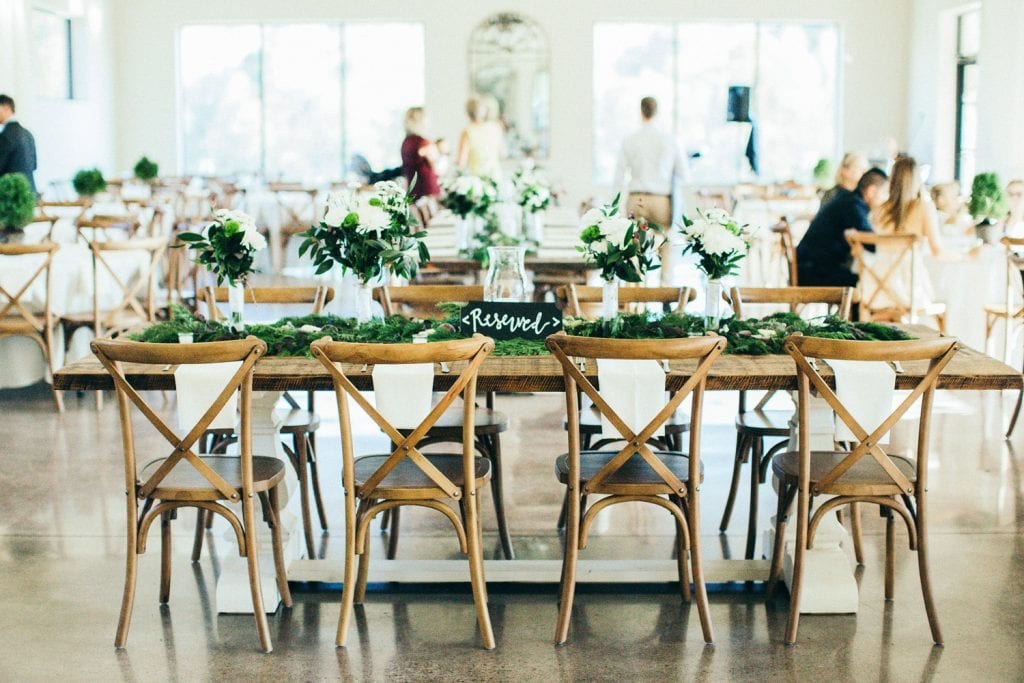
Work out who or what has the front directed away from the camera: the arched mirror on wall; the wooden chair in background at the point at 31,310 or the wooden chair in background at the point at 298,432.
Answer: the wooden chair in background at the point at 31,310

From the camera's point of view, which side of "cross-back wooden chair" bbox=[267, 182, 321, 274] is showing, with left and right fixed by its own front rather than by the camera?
back

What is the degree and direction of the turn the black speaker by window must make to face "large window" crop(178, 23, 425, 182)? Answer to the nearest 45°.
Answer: approximately 90° to its right

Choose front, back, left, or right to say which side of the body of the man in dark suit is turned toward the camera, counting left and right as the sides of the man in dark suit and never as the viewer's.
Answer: left

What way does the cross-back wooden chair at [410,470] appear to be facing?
away from the camera

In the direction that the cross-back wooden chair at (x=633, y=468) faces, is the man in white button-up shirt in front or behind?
in front

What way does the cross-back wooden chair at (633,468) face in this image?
away from the camera

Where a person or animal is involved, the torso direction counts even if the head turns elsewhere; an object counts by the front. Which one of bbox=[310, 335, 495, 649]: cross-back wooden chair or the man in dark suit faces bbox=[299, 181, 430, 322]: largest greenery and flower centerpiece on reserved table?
the cross-back wooden chair

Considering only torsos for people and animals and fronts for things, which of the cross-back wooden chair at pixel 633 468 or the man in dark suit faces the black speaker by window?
the cross-back wooden chair

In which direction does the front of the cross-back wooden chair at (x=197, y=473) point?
away from the camera

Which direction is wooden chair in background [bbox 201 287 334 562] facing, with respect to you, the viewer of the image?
facing the viewer

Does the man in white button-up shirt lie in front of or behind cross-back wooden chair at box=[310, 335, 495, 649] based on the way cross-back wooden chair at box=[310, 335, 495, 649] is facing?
in front

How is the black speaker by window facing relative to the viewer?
toward the camera

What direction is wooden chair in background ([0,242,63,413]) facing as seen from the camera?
away from the camera

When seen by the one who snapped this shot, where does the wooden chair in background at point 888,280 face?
facing away from the viewer and to the right of the viewer
